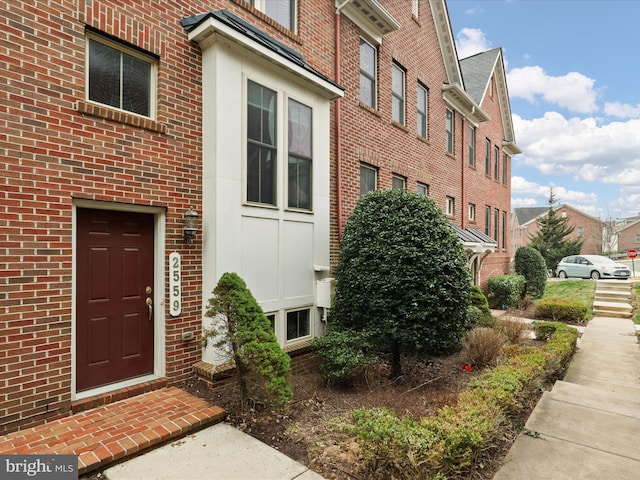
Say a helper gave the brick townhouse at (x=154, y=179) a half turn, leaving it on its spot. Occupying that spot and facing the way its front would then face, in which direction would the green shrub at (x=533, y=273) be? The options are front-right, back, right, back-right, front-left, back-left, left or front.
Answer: right

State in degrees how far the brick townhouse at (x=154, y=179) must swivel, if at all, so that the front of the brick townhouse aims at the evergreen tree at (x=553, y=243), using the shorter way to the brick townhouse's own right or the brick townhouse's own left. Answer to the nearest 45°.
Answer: approximately 90° to the brick townhouse's own left

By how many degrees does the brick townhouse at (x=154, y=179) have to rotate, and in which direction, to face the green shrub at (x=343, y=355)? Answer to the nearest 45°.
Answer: approximately 45° to its left

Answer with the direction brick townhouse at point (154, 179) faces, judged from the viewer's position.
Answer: facing the viewer and to the right of the viewer

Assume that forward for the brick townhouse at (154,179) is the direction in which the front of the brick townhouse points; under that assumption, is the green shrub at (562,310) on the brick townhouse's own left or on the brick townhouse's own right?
on the brick townhouse's own left

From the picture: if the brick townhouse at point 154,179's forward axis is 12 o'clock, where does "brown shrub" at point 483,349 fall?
The brown shrub is roughly at 10 o'clock from the brick townhouse.

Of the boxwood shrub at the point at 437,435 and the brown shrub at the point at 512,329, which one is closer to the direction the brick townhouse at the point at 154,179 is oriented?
the boxwood shrub

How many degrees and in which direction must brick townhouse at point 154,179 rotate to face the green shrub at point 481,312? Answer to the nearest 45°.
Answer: approximately 90° to its left

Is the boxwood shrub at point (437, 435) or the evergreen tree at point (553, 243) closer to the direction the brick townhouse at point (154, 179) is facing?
the boxwood shrub

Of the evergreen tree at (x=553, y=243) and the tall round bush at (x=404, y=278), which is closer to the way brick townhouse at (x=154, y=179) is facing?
the tall round bush

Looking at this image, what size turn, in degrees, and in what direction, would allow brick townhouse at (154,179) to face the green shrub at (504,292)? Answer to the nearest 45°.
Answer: approximately 90° to its left

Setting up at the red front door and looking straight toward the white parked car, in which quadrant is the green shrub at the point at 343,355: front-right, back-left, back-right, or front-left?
front-right

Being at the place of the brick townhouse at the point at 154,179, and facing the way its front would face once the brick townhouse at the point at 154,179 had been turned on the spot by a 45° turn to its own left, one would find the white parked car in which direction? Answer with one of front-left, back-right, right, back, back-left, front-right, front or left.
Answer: front-left

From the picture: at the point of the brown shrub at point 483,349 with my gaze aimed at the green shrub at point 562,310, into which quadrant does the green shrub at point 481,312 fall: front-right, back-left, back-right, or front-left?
front-left

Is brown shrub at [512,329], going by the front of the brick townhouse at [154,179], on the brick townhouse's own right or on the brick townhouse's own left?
on the brick townhouse's own left
